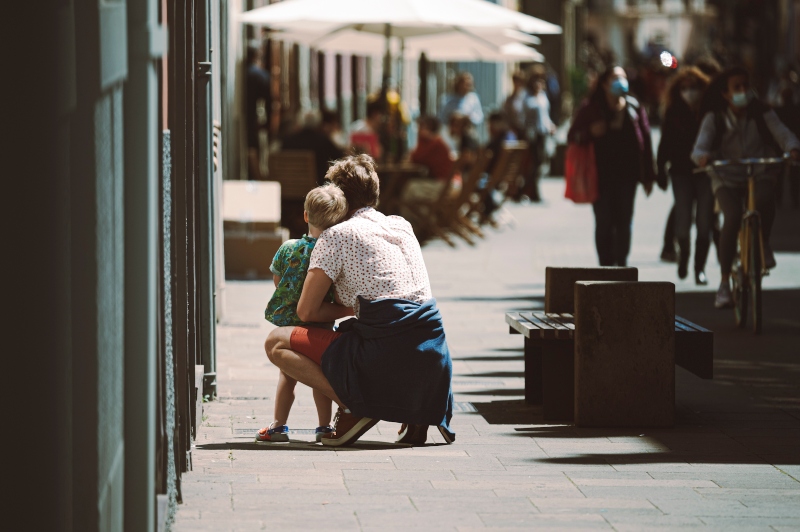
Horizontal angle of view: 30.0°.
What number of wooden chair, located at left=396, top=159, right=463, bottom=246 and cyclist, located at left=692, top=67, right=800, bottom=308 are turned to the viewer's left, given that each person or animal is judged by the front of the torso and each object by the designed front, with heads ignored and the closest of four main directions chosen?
1

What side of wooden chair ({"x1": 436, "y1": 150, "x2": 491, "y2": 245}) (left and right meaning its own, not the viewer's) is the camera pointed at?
left

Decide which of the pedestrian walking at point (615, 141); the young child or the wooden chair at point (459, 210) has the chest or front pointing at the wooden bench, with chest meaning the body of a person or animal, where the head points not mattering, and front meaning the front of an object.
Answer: the pedestrian walking

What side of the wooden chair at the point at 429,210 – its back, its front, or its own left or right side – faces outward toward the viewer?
left

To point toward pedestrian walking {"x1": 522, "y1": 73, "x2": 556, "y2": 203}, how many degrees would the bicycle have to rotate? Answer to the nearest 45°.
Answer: approximately 180°

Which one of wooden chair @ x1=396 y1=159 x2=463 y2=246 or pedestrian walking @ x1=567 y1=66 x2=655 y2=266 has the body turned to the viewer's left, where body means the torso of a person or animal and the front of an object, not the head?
the wooden chair
